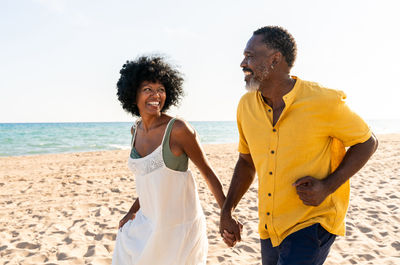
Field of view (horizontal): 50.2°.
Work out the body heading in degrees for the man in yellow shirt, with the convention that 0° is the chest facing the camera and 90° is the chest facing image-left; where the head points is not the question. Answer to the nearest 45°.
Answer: approximately 45°

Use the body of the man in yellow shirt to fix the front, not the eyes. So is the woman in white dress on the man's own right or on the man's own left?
on the man's own right

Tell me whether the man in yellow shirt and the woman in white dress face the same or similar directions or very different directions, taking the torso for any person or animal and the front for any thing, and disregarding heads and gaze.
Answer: same or similar directions

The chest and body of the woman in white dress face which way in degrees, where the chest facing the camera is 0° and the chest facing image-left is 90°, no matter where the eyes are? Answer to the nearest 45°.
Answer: approximately 45°

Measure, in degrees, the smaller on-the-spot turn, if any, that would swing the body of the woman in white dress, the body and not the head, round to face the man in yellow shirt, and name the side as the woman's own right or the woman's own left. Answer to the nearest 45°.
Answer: approximately 90° to the woman's own left

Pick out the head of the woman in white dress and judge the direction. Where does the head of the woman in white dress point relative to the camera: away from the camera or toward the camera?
toward the camera

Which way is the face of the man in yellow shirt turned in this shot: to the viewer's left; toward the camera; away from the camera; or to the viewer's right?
to the viewer's left

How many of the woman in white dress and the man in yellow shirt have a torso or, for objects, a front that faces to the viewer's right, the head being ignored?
0
